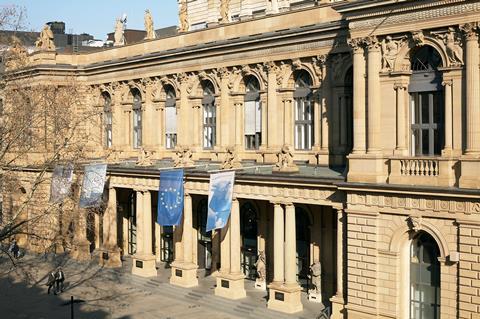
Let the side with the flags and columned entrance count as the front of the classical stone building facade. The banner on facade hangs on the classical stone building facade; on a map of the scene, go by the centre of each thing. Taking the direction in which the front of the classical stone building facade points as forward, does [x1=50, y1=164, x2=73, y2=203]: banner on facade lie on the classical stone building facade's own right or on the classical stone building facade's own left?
on the classical stone building facade's own right

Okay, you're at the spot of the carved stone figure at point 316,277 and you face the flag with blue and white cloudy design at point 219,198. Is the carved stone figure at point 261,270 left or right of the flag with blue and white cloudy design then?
right

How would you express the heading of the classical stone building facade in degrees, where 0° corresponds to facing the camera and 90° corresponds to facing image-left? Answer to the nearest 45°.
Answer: approximately 45°

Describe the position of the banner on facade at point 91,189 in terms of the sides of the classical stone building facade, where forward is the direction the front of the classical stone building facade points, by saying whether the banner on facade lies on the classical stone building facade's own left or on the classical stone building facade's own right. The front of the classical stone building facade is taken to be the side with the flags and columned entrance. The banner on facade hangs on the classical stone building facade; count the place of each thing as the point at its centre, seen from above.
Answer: on the classical stone building facade's own right
